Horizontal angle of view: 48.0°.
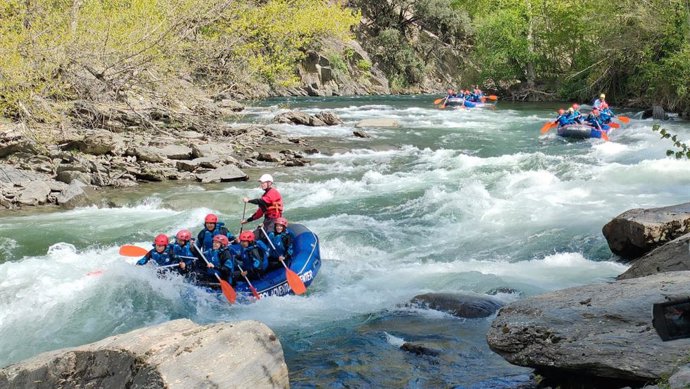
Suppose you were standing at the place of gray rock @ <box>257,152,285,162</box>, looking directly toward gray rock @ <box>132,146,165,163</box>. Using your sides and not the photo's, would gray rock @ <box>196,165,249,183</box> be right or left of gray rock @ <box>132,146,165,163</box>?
left

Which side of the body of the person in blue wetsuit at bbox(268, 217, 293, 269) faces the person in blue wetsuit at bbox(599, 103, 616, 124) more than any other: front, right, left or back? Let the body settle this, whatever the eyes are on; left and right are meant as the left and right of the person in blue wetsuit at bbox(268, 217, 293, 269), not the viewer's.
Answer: back

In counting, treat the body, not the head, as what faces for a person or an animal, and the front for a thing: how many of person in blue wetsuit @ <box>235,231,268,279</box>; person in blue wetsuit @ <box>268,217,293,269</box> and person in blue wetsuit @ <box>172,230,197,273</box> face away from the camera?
0

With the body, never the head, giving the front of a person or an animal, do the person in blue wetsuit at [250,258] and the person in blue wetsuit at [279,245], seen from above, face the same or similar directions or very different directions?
same or similar directions

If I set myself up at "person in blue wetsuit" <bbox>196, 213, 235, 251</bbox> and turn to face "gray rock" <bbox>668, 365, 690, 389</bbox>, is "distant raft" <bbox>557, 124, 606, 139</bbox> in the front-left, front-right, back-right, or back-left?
back-left

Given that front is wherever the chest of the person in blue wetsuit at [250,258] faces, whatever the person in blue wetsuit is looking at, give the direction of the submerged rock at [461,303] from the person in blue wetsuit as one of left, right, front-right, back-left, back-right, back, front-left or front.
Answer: left

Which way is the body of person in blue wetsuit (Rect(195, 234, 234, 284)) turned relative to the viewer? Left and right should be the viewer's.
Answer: facing the viewer and to the left of the viewer

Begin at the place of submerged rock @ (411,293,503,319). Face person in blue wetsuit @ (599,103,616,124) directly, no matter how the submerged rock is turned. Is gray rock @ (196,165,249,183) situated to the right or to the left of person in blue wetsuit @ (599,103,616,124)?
left

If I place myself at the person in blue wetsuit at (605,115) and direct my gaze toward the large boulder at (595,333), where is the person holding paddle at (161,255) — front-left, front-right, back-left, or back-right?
front-right
